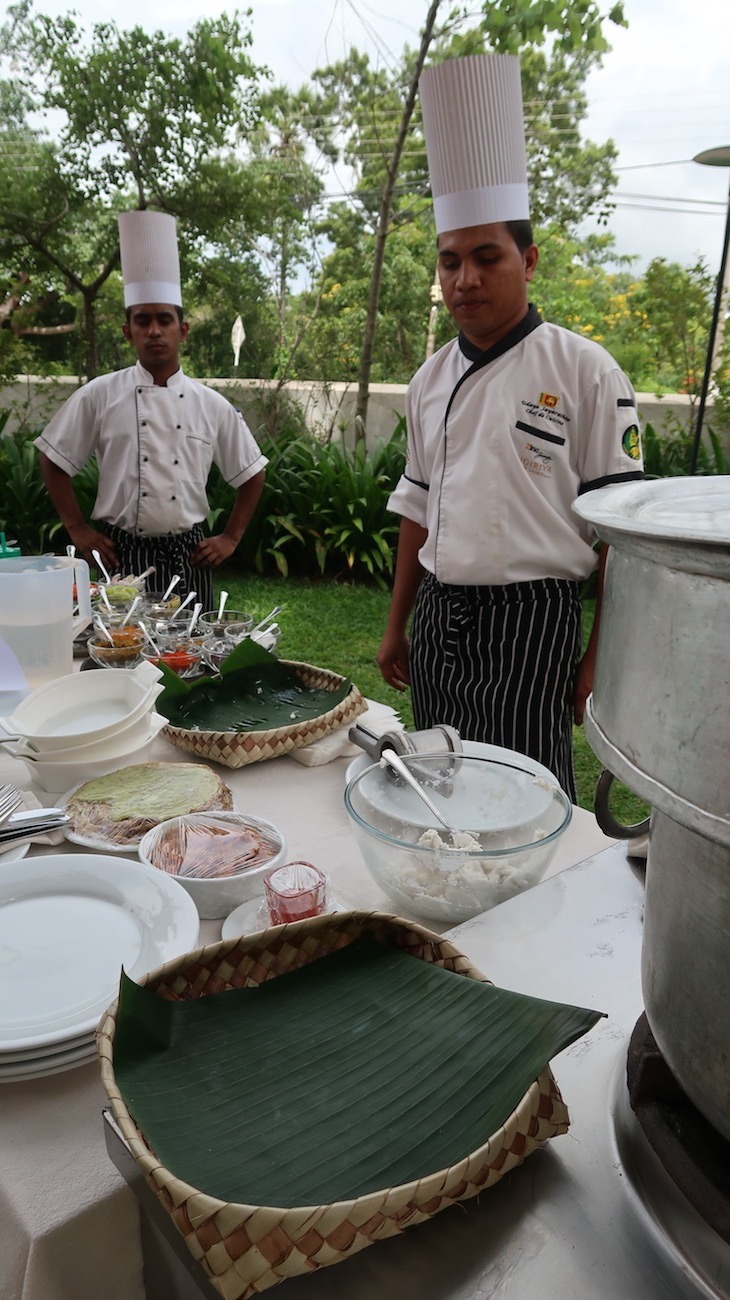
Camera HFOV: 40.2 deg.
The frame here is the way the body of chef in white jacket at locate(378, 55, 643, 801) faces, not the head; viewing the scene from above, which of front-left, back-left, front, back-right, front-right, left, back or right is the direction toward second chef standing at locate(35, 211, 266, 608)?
right

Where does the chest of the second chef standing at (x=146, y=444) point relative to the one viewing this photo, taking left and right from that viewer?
facing the viewer

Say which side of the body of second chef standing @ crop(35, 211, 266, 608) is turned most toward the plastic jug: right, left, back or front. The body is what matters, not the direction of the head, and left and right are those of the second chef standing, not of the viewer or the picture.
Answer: front

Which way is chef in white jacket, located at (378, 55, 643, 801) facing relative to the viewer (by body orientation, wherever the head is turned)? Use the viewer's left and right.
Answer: facing the viewer and to the left of the viewer

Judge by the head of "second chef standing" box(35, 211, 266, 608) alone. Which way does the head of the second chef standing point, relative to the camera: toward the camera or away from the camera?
toward the camera

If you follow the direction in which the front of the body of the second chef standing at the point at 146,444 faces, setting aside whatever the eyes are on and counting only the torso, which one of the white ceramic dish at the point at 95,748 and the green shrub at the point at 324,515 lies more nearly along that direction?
the white ceramic dish

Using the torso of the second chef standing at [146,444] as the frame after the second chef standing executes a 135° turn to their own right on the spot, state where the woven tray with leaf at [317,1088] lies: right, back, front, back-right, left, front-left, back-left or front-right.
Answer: back-left

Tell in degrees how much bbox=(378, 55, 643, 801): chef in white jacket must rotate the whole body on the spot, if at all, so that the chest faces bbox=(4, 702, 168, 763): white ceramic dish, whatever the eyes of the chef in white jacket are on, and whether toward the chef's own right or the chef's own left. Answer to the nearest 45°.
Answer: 0° — they already face it

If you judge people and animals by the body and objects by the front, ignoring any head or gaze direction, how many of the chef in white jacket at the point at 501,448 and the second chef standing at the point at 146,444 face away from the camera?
0

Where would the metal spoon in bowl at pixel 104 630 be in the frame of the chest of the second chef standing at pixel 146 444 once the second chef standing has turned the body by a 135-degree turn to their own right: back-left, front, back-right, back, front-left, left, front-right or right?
back-left

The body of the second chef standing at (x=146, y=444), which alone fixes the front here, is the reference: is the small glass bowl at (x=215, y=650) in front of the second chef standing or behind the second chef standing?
in front

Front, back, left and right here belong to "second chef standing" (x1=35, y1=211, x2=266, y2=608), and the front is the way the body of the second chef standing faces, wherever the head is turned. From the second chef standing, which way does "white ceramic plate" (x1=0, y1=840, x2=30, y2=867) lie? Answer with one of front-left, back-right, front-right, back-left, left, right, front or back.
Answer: front

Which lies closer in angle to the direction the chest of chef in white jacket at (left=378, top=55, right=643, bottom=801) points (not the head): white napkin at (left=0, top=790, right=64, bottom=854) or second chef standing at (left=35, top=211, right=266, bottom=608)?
the white napkin

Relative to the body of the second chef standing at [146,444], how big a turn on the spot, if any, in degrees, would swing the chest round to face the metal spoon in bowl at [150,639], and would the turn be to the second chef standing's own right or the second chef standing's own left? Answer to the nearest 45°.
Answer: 0° — they already face it

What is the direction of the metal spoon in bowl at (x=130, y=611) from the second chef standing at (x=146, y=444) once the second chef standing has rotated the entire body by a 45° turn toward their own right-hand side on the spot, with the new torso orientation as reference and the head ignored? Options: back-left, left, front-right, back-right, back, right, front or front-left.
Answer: front-left

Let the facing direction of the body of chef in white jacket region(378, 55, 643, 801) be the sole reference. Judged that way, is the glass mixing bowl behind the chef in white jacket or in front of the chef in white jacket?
in front

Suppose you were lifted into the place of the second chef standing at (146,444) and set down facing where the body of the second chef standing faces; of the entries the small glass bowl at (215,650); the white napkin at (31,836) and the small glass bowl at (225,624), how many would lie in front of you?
3
